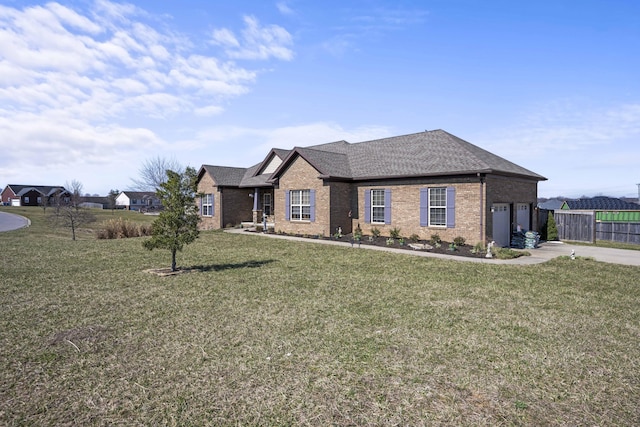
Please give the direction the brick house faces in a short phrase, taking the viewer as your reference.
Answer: facing the viewer and to the left of the viewer

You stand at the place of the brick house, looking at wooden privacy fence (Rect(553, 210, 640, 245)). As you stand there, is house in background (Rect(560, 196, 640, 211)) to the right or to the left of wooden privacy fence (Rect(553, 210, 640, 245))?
left

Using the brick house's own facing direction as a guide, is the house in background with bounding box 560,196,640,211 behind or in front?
behind

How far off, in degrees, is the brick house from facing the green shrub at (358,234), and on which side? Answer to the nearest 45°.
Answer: approximately 45° to its right

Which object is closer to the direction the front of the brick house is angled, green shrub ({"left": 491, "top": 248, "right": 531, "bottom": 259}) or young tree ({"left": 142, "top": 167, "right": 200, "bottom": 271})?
the young tree

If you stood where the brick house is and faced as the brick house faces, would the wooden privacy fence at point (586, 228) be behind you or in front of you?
behind

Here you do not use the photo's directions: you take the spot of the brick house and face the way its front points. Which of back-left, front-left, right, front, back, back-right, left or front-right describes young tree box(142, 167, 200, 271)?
front

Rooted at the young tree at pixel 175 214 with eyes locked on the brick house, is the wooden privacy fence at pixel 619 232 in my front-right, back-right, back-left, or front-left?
front-right

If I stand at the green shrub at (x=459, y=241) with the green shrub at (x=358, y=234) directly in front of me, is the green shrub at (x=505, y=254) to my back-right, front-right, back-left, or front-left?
back-left

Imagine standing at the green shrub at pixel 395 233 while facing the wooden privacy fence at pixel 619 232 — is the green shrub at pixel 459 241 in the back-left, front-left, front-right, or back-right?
front-right

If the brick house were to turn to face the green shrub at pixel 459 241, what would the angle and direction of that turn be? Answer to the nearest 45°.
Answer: approximately 90° to its left

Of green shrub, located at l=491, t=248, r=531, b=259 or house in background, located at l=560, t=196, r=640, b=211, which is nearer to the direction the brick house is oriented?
the green shrub
